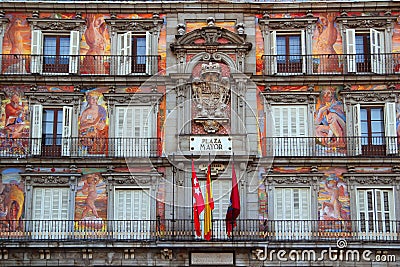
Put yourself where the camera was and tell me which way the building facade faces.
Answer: facing the viewer

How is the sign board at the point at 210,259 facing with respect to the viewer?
toward the camera
